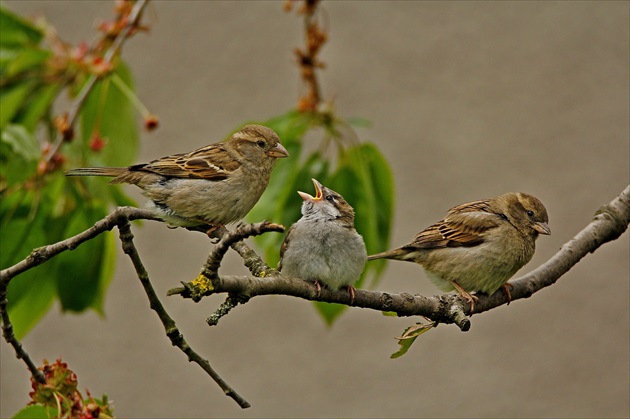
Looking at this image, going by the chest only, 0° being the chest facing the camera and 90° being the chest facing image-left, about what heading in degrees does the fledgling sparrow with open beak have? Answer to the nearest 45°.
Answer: approximately 0°

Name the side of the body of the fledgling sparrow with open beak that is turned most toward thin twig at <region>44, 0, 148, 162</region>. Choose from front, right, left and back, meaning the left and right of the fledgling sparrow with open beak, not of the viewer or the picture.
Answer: right

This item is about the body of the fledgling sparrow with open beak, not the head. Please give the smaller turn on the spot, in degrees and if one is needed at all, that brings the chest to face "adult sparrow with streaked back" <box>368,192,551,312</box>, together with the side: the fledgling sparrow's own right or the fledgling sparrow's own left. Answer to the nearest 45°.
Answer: approximately 135° to the fledgling sparrow's own left

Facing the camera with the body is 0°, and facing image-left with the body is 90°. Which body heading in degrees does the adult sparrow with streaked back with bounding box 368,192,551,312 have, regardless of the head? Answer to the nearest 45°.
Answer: approximately 270°

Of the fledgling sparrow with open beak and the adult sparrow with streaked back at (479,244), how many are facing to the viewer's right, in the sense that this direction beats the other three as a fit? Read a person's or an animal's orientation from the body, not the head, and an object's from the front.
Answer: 1

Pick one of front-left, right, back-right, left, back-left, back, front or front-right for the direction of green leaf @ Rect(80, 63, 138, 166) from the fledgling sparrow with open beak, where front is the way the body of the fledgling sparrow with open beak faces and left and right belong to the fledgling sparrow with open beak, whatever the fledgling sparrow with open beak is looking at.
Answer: right

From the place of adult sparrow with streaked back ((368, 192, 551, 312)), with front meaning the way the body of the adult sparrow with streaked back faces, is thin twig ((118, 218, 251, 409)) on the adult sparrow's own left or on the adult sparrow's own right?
on the adult sparrow's own right

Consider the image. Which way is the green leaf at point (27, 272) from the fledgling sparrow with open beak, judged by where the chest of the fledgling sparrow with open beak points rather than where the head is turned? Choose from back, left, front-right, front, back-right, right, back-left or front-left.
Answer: right

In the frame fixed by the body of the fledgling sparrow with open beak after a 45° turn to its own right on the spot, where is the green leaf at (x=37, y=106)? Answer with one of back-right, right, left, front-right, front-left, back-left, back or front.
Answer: front-right

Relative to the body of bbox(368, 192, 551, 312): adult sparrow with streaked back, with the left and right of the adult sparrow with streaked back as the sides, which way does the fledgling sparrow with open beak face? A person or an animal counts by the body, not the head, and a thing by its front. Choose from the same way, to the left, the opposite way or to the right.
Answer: to the right
